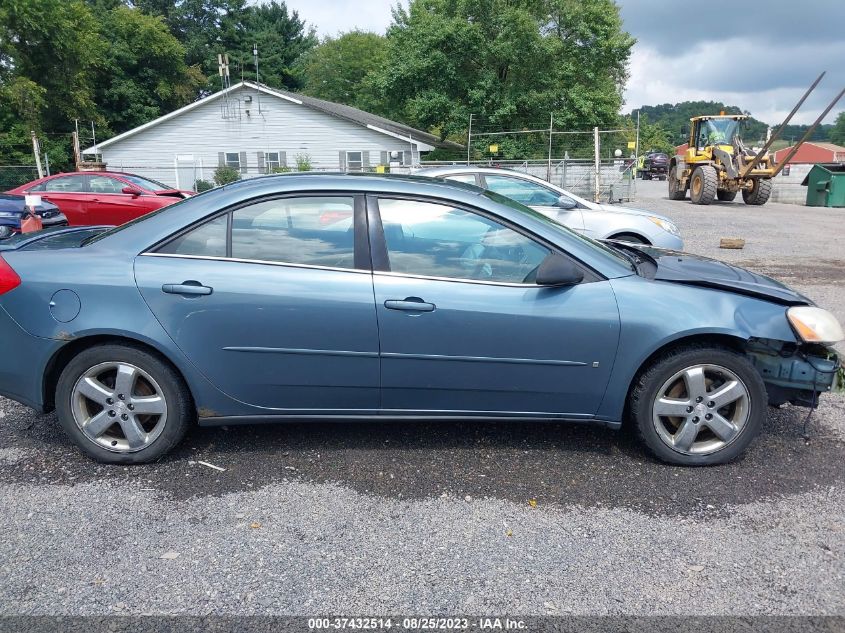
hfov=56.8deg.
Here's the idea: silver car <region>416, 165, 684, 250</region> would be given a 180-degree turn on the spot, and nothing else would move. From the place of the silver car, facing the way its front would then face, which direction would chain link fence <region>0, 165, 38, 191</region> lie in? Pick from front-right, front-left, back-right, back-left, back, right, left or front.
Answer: front-right

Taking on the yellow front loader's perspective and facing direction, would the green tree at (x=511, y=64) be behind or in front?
behind

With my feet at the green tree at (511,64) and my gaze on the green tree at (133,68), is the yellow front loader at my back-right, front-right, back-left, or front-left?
back-left

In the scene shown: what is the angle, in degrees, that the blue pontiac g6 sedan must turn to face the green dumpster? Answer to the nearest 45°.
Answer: approximately 45° to its left

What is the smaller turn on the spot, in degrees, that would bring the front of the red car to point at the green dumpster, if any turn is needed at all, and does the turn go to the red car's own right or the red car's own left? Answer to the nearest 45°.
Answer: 0° — it already faces it

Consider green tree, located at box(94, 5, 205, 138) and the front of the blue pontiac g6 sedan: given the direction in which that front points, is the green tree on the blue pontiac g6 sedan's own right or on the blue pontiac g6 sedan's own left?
on the blue pontiac g6 sedan's own left

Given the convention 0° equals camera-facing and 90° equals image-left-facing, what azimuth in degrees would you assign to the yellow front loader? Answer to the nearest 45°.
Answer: approximately 315°

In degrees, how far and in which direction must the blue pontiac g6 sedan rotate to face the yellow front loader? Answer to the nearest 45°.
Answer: approximately 45° to its left

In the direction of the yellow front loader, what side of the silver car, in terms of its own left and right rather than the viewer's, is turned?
left

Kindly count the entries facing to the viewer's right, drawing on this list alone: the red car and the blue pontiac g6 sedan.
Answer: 2

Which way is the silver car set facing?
to the viewer's right

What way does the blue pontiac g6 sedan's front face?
to the viewer's right

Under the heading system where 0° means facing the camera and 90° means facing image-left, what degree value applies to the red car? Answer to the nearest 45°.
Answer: approximately 270°

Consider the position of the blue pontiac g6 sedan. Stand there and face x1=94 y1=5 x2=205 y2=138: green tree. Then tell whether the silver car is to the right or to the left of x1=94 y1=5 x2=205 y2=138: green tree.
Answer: right

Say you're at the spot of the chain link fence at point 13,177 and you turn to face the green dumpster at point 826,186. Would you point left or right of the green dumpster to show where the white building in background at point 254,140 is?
left
